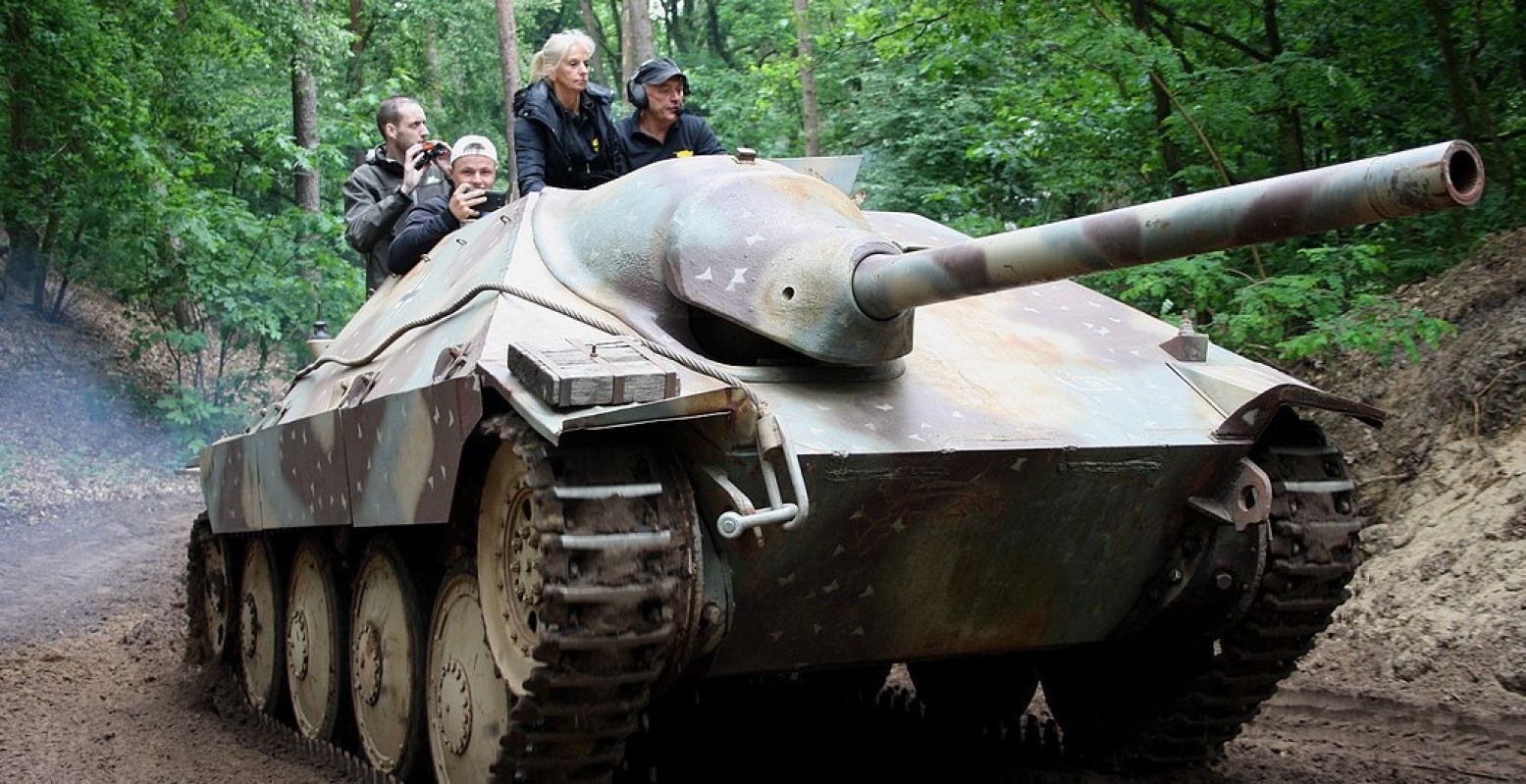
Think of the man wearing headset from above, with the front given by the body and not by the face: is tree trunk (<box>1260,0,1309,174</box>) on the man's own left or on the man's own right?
on the man's own left

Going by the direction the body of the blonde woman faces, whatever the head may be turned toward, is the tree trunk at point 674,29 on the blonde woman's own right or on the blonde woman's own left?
on the blonde woman's own left

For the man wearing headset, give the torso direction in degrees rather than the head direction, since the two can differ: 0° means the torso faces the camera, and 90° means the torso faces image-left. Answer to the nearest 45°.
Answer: approximately 315°

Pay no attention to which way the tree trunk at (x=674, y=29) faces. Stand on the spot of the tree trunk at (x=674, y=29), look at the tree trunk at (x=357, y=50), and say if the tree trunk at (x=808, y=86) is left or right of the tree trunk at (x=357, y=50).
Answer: left
